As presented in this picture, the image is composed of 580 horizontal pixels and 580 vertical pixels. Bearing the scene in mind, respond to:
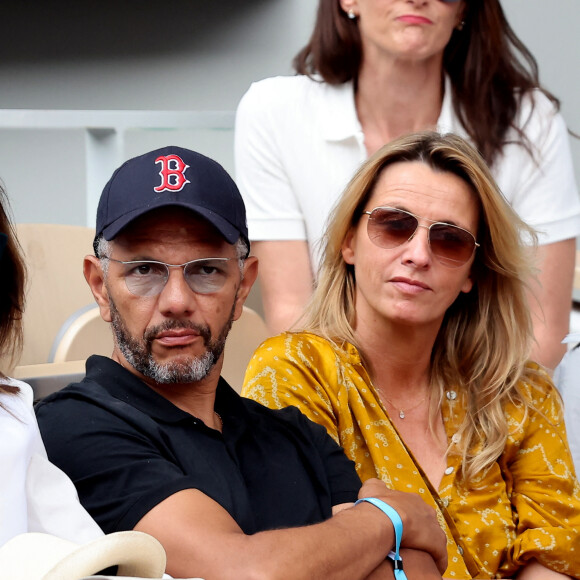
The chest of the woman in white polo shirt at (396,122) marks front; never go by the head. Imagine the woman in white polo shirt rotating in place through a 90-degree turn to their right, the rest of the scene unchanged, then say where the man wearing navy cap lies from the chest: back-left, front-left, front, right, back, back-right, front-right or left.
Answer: left

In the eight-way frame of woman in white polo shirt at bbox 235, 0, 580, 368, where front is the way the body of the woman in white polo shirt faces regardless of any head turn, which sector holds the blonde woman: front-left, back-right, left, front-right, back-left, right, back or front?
front

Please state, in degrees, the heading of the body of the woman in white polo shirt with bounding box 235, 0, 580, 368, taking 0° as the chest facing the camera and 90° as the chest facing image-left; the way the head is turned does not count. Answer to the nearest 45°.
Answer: approximately 0°

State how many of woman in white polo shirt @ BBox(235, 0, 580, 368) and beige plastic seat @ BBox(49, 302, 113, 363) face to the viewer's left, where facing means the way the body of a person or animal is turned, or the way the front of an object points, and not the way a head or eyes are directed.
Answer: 0

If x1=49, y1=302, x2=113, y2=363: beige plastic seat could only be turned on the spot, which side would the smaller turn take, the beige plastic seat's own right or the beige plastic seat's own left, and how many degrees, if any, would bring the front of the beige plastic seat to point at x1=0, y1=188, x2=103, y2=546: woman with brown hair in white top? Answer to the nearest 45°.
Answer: approximately 45° to the beige plastic seat's own right

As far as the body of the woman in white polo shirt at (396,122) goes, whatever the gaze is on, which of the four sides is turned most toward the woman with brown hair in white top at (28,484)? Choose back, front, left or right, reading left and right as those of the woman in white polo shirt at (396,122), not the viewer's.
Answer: front

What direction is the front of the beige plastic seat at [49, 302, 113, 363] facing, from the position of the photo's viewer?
facing the viewer and to the right of the viewer

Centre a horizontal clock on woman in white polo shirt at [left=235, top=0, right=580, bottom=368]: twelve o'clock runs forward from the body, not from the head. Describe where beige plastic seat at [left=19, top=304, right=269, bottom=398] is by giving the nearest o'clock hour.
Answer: The beige plastic seat is roughly at 2 o'clock from the woman in white polo shirt.
